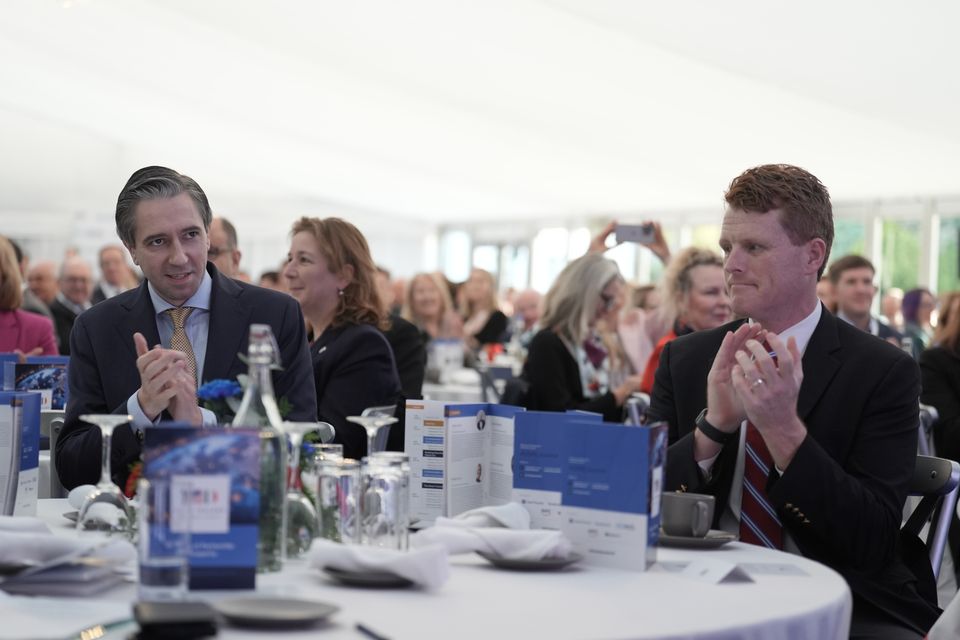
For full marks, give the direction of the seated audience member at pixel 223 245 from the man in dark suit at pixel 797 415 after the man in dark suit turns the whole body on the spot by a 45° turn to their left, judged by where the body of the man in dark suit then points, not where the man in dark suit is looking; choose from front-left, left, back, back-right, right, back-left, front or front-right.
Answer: back-right

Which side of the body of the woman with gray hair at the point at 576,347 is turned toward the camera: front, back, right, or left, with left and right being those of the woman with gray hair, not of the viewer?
right

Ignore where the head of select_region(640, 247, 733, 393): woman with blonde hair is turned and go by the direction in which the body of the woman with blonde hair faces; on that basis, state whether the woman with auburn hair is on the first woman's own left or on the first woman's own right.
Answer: on the first woman's own right

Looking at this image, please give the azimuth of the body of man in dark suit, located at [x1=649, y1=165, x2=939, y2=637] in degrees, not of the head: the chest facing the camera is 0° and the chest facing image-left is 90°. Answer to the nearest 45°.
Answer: approximately 45°

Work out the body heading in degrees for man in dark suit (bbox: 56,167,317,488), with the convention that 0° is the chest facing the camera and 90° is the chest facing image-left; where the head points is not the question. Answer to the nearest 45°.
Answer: approximately 0°

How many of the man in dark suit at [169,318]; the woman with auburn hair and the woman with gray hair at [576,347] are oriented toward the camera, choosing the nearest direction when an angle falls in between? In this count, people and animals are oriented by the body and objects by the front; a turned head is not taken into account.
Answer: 1

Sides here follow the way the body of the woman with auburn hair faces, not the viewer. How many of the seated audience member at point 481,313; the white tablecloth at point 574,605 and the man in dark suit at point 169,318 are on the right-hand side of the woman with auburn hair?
1

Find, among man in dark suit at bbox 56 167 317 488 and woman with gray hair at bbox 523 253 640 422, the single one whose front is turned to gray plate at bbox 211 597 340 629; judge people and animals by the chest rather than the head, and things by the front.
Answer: the man in dark suit

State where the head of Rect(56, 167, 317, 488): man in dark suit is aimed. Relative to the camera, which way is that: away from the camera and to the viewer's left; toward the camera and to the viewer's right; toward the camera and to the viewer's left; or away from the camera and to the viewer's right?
toward the camera and to the viewer's right
